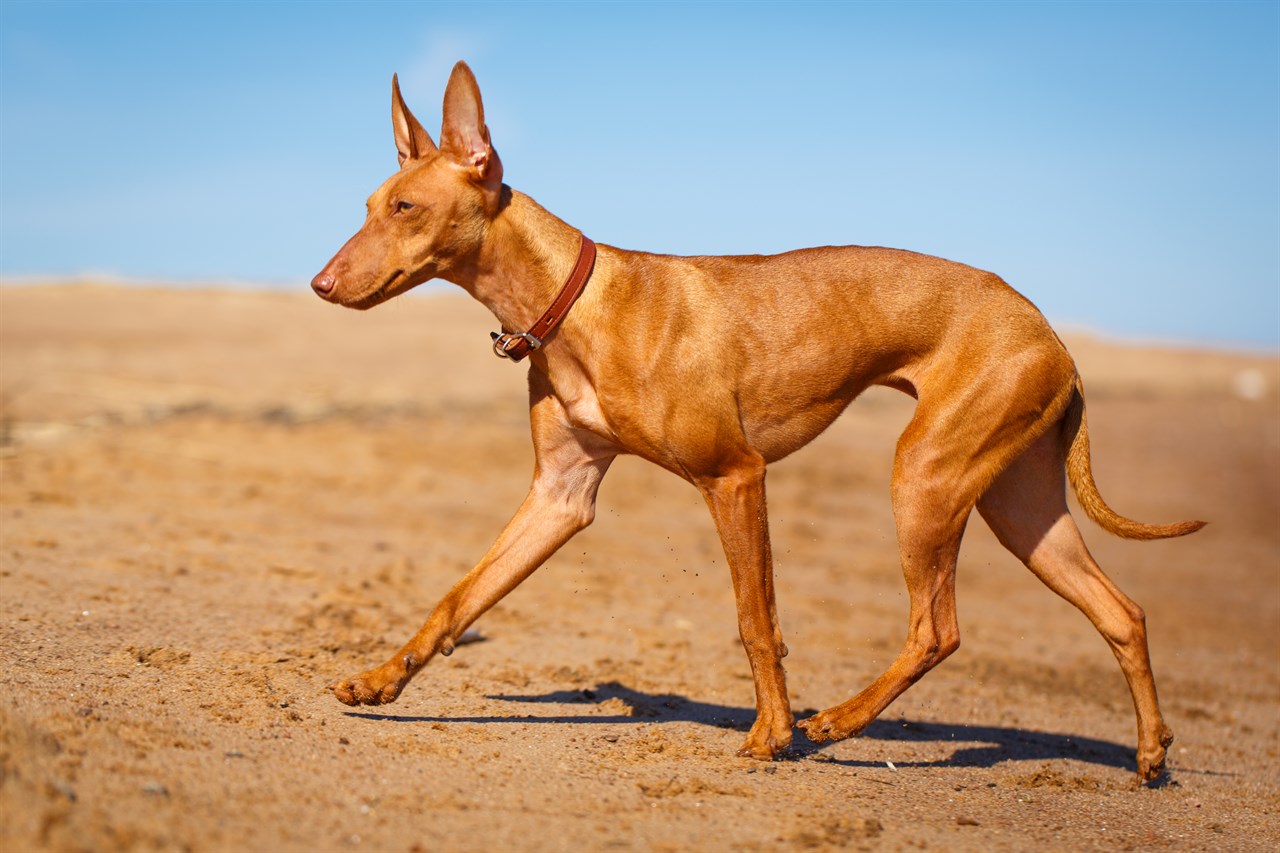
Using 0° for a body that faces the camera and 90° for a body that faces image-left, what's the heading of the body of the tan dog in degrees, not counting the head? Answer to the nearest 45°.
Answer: approximately 90°
